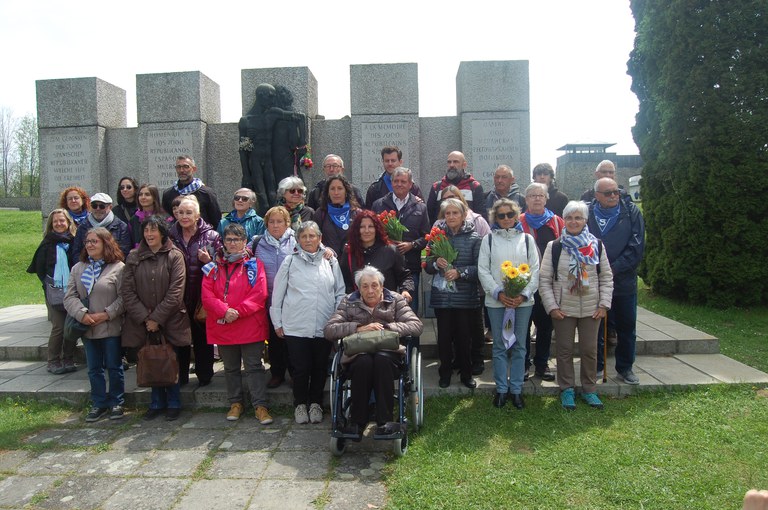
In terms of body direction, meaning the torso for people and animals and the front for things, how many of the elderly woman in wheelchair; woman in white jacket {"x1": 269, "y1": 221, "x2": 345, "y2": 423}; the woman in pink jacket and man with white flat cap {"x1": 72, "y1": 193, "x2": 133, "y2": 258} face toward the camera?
4

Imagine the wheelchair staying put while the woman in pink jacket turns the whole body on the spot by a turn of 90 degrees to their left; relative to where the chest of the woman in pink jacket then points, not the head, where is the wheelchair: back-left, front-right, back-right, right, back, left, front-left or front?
front-right

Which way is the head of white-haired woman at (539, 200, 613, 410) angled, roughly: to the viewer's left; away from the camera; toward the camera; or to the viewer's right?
toward the camera

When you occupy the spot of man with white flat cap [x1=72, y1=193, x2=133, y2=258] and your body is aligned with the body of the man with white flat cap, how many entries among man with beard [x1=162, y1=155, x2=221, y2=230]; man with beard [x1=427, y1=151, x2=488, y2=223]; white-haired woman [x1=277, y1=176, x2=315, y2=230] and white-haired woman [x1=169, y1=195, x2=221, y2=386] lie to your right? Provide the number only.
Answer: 0

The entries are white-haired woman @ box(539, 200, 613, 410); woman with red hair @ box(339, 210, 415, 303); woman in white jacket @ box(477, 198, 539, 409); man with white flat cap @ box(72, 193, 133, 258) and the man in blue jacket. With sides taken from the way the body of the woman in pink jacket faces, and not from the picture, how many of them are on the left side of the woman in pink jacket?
4

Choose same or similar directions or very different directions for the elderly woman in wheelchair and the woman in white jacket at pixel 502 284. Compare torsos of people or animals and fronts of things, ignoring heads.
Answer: same or similar directions

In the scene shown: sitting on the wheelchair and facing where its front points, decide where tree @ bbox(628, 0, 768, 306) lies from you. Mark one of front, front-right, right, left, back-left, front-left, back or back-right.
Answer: back-left

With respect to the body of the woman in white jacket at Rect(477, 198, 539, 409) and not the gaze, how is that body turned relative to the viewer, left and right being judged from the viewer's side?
facing the viewer

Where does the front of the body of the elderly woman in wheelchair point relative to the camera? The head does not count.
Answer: toward the camera

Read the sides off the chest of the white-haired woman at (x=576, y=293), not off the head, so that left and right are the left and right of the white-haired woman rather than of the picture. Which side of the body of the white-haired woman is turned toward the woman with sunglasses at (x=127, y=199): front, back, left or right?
right

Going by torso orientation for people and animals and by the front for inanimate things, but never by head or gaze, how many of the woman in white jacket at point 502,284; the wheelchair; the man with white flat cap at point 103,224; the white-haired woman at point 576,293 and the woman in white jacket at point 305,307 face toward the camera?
5

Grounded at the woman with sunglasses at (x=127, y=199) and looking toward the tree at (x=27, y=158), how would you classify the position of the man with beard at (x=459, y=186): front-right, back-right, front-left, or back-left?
back-right

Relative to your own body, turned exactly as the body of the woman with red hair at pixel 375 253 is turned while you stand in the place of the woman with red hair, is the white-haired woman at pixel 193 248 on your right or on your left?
on your right

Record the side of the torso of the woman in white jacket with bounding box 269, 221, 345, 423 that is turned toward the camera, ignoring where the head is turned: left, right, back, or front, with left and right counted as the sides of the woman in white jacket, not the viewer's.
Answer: front

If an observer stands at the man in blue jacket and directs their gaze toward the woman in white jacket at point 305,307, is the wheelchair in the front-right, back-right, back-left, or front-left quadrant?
front-left

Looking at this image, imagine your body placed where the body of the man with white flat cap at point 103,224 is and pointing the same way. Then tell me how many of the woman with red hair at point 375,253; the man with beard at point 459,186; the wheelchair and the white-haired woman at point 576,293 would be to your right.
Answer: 0

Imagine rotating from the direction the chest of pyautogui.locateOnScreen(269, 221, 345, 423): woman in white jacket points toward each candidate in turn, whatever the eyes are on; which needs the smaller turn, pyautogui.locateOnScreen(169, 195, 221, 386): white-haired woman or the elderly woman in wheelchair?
the elderly woman in wheelchair

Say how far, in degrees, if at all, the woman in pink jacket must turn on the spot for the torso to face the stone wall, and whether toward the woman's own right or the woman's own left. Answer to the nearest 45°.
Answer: approximately 180°

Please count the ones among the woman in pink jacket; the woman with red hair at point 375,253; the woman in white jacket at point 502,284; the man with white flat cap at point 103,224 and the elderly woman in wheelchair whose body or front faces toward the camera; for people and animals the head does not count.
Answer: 5
